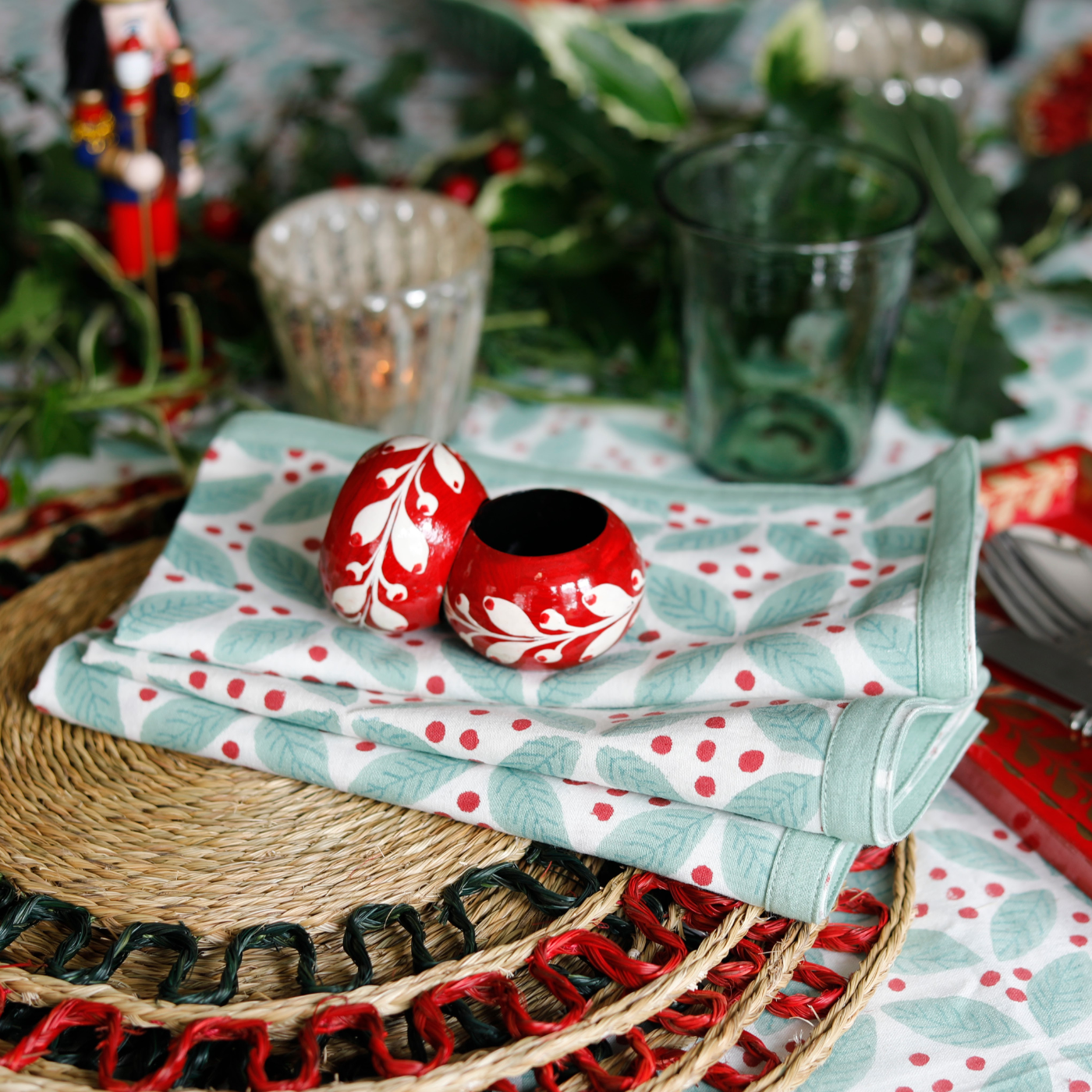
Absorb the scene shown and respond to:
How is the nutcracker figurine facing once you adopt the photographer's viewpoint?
facing the viewer and to the right of the viewer
